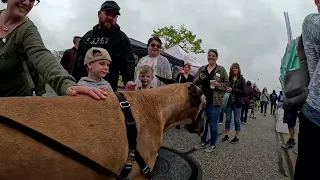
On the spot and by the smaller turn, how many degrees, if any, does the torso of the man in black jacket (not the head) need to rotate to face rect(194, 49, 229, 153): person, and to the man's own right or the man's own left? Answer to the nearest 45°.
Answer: approximately 135° to the man's own left

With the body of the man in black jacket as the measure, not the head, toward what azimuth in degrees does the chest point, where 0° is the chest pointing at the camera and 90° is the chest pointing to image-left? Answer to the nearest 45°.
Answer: approximately 0°

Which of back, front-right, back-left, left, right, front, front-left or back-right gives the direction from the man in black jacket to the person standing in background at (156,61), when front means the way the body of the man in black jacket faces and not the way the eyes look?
back-left

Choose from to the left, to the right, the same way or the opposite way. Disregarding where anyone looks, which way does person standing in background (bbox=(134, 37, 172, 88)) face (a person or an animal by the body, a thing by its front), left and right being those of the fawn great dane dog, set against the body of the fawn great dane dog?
to the right

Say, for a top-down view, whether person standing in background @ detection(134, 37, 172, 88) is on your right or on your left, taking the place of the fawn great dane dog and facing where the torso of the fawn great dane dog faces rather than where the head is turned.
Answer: on your left

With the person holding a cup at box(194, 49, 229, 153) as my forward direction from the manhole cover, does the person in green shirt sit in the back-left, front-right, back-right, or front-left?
back-left

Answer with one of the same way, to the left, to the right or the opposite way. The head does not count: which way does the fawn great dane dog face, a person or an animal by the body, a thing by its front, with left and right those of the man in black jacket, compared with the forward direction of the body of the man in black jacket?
to the left

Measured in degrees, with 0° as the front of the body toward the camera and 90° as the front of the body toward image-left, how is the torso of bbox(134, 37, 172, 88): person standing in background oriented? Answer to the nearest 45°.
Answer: approximately 0°

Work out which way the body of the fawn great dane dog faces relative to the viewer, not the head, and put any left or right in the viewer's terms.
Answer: facing to the right of the viewer
